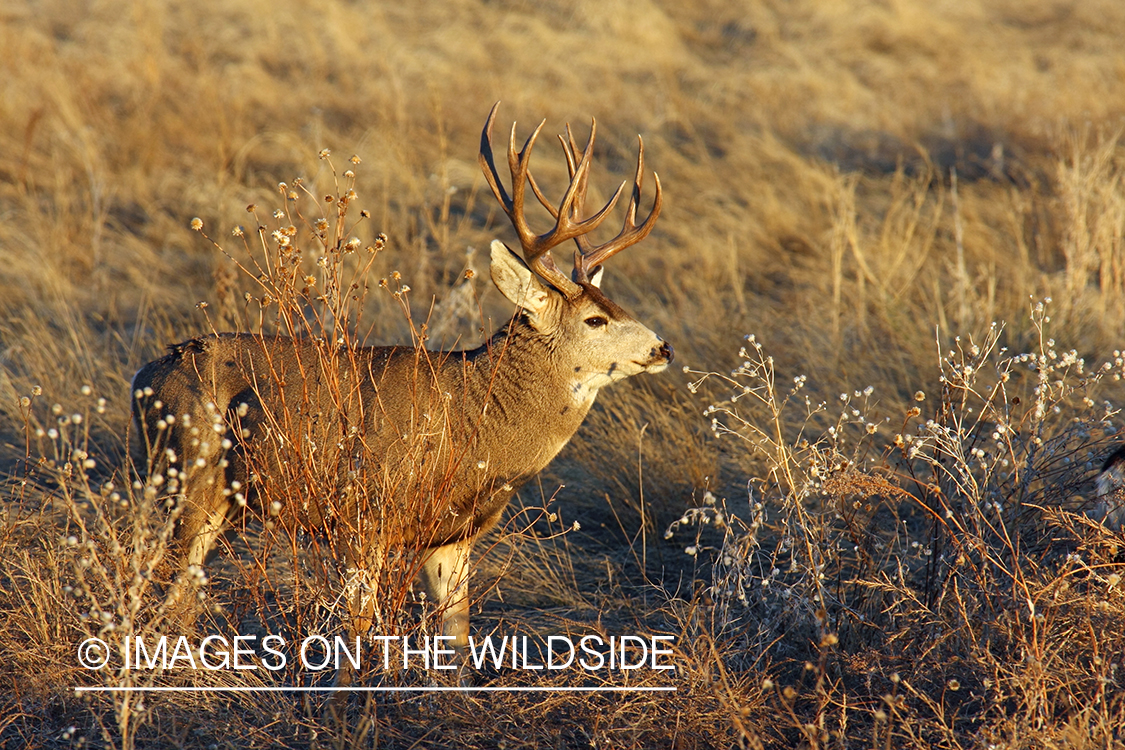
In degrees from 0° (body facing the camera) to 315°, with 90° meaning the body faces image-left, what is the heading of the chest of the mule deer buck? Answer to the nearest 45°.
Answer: approximately 270°
